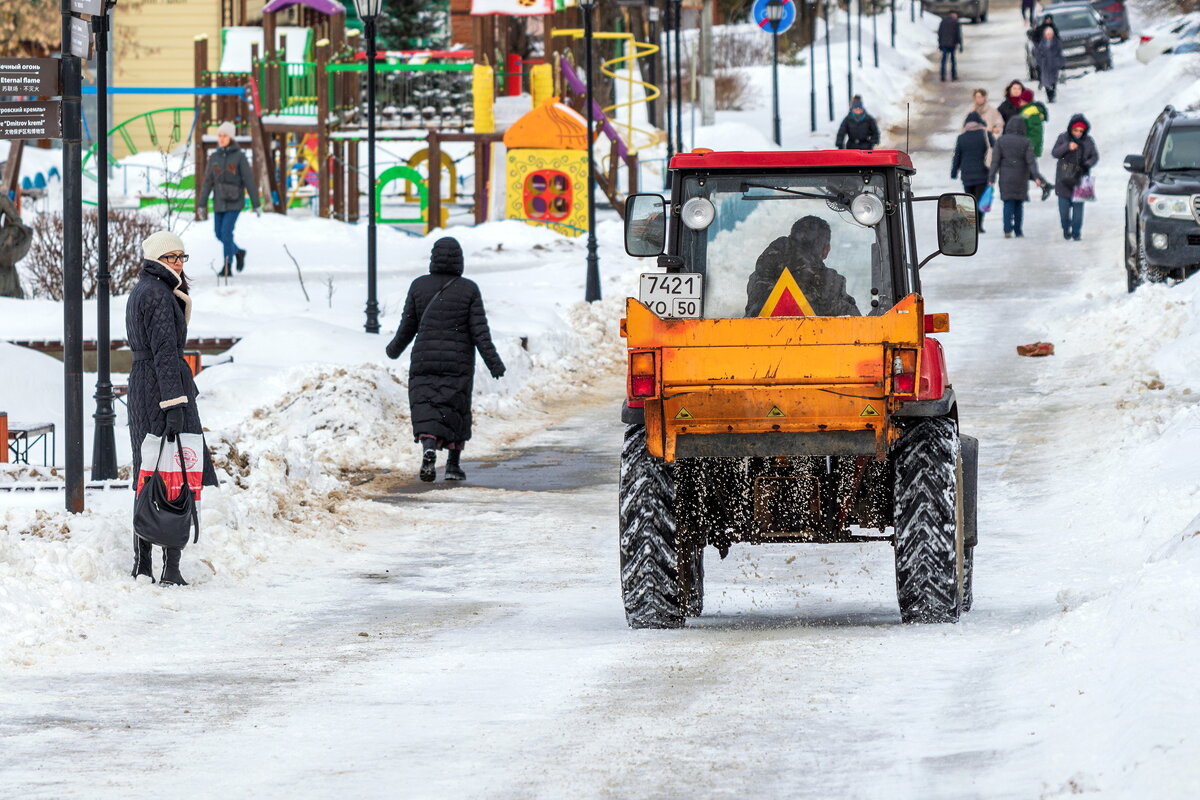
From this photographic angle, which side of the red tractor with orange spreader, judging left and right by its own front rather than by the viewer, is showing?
back

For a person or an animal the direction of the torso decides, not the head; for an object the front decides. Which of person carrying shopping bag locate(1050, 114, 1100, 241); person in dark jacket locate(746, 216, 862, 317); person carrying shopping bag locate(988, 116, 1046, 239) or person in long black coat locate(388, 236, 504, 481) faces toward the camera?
person carrying shopping bag locate(1050, 114, 1100, 241)

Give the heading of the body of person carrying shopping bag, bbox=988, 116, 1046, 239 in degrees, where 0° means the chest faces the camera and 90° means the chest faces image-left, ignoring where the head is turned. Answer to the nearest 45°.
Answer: approximately 180°

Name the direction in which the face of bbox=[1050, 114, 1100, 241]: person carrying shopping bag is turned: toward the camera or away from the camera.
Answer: toward the camera

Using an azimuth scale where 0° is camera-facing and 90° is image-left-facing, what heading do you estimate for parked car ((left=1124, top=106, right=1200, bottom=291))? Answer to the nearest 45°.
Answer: approximately 0°

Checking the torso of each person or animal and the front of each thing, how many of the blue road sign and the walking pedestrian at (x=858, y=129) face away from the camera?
0

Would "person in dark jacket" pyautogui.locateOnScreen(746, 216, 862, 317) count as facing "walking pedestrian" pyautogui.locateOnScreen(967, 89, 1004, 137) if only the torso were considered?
yes

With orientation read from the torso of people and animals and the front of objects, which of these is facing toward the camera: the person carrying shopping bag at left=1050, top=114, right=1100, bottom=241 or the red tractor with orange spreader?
the person carrying shopping bag

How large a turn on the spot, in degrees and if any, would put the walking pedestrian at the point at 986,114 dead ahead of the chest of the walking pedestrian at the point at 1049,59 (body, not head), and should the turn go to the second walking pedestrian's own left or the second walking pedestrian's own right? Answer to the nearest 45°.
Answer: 0° — they already face them

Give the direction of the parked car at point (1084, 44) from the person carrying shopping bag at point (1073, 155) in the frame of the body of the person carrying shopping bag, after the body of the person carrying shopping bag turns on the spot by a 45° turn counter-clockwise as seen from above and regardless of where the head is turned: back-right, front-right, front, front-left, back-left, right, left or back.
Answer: back-left

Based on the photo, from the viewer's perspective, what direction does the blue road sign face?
toward the camera

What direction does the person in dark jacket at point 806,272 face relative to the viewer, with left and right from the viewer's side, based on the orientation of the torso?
facing away from the viewer

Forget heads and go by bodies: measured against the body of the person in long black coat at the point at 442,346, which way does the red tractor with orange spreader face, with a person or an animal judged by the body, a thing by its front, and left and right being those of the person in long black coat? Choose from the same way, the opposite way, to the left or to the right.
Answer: the same way

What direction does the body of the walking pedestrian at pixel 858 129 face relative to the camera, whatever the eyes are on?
toward the camera

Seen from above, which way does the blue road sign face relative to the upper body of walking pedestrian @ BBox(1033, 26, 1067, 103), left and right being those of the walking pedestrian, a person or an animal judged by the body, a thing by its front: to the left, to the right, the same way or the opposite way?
the same way

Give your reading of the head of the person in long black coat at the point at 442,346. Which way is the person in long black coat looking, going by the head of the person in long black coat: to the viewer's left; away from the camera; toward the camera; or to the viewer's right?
away from the camera

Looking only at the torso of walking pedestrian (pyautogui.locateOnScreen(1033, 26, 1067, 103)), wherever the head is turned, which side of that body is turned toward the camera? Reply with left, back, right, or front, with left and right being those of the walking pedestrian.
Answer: front
